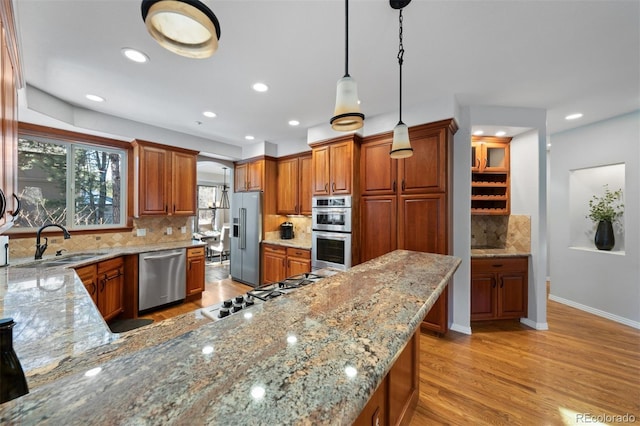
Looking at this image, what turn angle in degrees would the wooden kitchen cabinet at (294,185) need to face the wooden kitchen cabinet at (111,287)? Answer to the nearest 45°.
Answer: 0° — it already faces it

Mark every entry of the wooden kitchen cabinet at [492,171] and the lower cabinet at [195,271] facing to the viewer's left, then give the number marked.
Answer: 0

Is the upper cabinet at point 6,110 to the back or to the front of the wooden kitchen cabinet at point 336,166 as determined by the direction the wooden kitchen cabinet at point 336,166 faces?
to the front

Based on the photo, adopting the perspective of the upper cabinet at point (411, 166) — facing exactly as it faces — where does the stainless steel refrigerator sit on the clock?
The stainless steel refrigerator is roughly at 2 o'clock from the upper cabinet.

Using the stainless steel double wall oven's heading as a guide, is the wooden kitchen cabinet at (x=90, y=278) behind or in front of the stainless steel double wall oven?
in front

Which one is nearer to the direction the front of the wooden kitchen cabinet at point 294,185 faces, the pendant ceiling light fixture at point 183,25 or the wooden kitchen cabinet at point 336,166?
the pendant ceiling light fixture

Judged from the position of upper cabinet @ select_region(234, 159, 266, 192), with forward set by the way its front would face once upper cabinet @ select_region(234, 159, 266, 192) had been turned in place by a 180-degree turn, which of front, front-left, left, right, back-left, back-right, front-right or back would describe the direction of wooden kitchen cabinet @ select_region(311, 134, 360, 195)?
right

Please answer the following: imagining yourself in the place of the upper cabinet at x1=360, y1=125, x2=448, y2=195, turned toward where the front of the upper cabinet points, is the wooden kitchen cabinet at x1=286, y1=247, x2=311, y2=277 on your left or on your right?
on your right

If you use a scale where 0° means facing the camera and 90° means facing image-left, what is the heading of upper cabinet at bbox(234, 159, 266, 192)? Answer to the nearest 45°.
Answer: approximately 45°

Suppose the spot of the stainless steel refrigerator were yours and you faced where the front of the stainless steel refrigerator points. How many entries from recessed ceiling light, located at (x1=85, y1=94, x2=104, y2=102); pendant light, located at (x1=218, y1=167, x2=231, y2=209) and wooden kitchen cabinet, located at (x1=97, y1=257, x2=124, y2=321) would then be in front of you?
2

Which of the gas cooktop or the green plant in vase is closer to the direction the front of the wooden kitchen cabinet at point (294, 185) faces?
the gas cooktop
